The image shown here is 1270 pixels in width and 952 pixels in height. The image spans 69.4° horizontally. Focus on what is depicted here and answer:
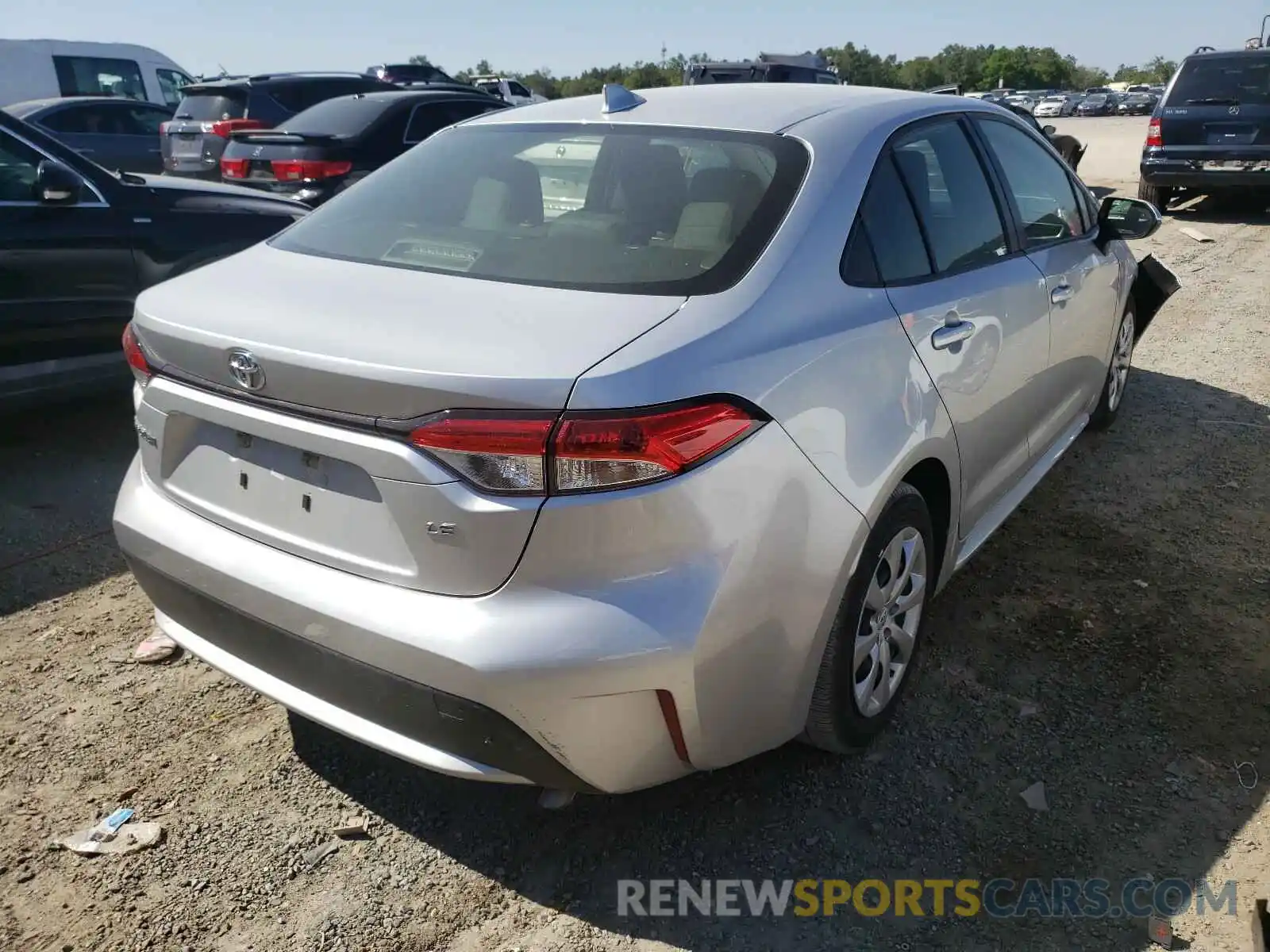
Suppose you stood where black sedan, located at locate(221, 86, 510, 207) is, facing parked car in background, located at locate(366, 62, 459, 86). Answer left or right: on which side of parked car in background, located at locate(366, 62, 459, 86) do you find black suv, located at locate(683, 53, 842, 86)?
right

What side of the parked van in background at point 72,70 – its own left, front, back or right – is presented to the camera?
right

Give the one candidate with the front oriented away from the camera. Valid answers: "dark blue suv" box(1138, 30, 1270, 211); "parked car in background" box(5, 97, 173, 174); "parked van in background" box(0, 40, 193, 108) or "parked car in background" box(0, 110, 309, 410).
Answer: the dark blue suv

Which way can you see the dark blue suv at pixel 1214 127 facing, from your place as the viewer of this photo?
facing away from the viewer

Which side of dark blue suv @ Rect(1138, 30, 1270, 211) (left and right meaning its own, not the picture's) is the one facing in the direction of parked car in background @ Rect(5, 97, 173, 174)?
left

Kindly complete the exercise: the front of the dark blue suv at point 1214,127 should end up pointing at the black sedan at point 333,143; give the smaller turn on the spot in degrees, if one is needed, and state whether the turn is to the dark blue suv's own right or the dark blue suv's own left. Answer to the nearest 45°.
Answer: approximately 135° to the dark blue suv's own left

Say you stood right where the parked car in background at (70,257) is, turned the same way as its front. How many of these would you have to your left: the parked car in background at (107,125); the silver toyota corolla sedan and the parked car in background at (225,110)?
2

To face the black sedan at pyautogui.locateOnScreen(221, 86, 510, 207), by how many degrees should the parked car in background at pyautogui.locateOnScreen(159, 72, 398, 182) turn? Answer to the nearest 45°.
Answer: approximately 135° to its right

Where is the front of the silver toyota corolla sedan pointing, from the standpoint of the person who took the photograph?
facing away from the viewer and to the right of the viewer
